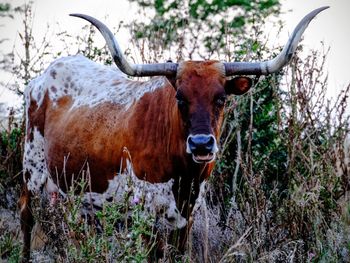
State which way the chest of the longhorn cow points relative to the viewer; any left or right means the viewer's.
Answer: facing the viewer and to the right of the viewer
